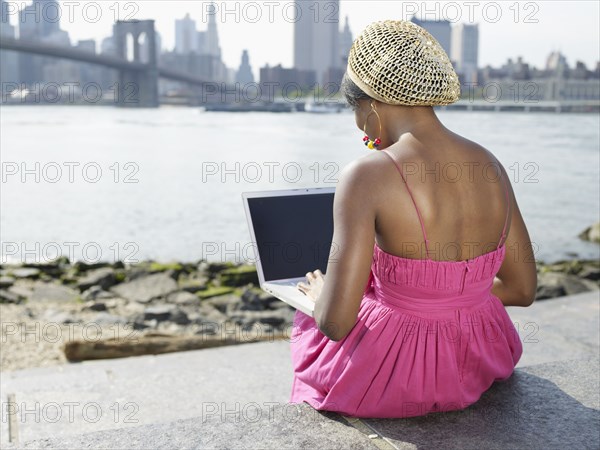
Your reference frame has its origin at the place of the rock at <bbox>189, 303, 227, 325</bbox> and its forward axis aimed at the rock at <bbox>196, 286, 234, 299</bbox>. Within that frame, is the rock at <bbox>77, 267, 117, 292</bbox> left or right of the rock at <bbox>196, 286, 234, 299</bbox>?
left

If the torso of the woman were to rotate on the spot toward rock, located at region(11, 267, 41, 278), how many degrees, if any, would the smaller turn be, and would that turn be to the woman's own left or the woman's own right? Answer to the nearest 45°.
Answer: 0° — they already face it

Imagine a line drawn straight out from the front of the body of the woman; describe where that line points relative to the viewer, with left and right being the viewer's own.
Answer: facing away from the viewer and to the left of the viewer

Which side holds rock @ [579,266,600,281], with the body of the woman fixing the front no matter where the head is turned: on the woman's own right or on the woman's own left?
on the woman's own right

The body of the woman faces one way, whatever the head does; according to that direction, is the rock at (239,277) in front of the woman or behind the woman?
in front

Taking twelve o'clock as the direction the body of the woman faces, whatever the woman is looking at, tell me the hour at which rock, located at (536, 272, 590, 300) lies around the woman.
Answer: The rock is roughly at 2 o'clock from the woman.

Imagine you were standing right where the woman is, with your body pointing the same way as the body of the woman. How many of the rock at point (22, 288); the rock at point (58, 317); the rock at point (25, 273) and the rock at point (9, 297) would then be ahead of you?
4

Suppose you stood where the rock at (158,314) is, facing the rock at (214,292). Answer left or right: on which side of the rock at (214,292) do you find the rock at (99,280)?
left

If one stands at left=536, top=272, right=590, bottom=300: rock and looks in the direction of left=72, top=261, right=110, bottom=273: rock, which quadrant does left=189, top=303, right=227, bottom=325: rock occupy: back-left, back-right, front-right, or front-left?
front-left

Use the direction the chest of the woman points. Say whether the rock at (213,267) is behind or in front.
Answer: in front

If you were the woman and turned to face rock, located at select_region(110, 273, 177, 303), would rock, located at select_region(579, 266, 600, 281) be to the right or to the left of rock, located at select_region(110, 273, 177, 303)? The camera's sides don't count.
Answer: right

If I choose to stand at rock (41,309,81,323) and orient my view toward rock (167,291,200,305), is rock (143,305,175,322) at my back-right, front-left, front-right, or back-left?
front-right

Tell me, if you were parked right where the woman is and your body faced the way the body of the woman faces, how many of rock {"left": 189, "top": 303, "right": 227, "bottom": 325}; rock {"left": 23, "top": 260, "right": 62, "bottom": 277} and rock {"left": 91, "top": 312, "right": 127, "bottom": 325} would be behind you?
0

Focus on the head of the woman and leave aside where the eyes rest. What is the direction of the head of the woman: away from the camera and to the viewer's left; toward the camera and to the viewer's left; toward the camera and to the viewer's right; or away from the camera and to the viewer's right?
away from the camera and to the viewer's left
